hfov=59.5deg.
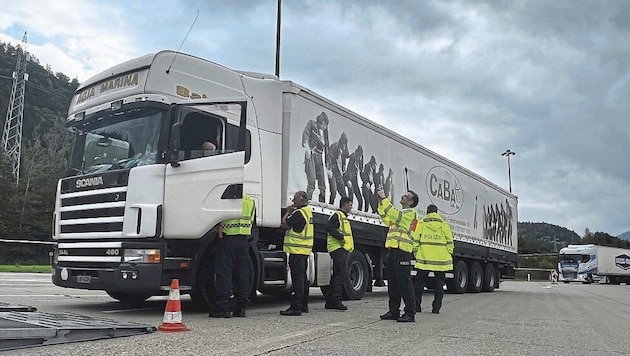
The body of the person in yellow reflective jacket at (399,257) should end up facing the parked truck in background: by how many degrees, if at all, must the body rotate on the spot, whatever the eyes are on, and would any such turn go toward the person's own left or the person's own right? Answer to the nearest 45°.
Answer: approximately 90° to the person's own right

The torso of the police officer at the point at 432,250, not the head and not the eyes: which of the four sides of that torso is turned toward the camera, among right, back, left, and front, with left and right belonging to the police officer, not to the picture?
back

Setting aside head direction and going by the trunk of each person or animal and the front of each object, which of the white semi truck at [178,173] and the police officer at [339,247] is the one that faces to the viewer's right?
the police officer
